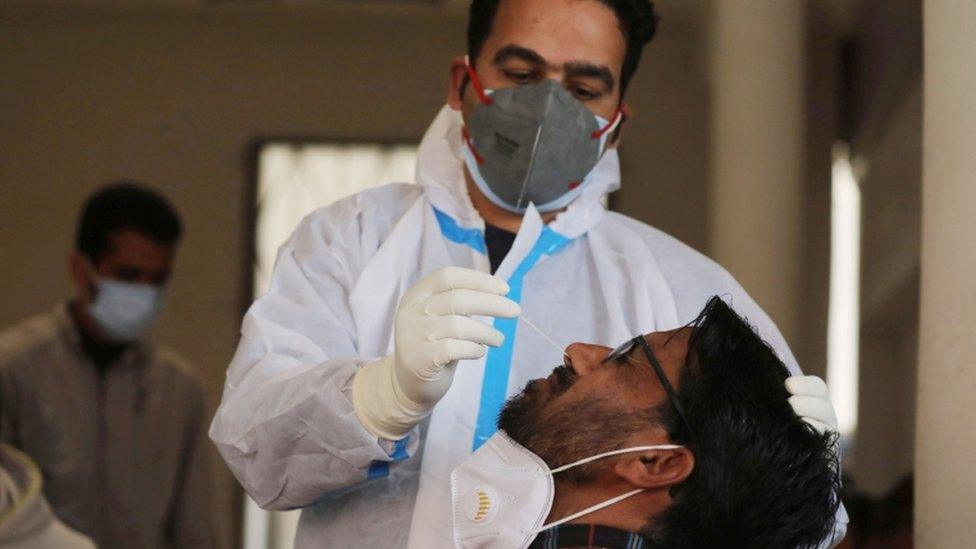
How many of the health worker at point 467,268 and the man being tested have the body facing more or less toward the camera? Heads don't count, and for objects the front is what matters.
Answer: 1

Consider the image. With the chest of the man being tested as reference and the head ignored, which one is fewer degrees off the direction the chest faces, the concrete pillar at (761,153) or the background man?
the background man

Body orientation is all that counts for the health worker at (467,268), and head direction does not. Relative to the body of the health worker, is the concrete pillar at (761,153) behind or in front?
behind

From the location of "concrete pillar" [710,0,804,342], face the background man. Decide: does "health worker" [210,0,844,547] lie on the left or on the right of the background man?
left

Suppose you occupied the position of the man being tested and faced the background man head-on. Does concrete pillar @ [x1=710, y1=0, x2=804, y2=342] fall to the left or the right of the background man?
right

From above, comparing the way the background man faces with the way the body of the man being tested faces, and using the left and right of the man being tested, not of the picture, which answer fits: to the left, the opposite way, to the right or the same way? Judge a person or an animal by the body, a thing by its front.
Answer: to the left

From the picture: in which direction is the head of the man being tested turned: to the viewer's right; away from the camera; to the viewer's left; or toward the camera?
to the viewer's left

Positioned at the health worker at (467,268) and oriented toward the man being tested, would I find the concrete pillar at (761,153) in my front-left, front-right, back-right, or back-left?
back-left

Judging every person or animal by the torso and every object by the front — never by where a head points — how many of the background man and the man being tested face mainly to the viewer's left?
1

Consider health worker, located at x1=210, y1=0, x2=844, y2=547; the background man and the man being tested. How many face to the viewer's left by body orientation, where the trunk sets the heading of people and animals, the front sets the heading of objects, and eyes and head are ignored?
1

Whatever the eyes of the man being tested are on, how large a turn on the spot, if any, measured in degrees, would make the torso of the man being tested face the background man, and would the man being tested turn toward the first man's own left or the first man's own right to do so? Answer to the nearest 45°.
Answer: approximately 45° to the first man's own right

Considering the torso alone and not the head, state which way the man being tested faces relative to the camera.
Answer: to the viewer's left

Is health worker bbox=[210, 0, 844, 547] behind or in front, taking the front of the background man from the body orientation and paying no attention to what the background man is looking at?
in front
